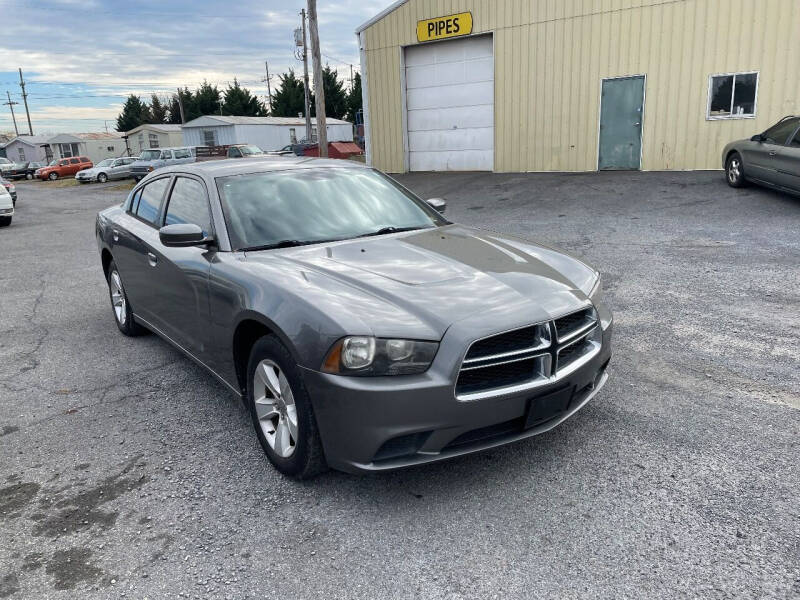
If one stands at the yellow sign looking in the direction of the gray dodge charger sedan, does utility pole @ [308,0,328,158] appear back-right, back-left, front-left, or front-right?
back-right

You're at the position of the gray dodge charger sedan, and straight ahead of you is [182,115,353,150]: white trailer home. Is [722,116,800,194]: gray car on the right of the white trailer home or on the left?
right

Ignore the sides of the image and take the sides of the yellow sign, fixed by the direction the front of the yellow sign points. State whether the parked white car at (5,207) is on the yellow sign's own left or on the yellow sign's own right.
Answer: on the yellow sign's own right

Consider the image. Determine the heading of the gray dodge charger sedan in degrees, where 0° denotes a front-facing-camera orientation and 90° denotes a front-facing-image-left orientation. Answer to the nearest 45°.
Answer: approximately 315°

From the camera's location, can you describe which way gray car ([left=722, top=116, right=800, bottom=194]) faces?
facing away from the viewer and to the left of the viewer

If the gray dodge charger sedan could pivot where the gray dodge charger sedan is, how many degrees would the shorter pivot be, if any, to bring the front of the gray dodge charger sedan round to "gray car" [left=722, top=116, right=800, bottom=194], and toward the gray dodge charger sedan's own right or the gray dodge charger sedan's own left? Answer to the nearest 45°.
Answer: approximately 90° to the gray dodge charger sedan's own left

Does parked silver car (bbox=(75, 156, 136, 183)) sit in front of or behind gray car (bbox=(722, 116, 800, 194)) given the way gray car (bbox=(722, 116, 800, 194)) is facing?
in front

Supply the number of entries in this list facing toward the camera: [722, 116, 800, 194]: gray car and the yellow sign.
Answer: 1

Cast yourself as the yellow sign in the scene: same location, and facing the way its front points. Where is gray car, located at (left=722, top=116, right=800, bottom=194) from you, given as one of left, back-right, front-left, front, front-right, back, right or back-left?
front-left

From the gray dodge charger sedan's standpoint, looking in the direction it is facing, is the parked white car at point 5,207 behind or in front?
behind

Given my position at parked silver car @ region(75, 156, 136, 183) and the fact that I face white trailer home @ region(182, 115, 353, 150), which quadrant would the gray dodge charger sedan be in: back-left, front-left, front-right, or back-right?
back-right

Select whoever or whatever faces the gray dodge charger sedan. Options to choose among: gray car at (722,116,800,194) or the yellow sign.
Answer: the yellow sign

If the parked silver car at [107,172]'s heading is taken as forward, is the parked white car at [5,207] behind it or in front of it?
in front
